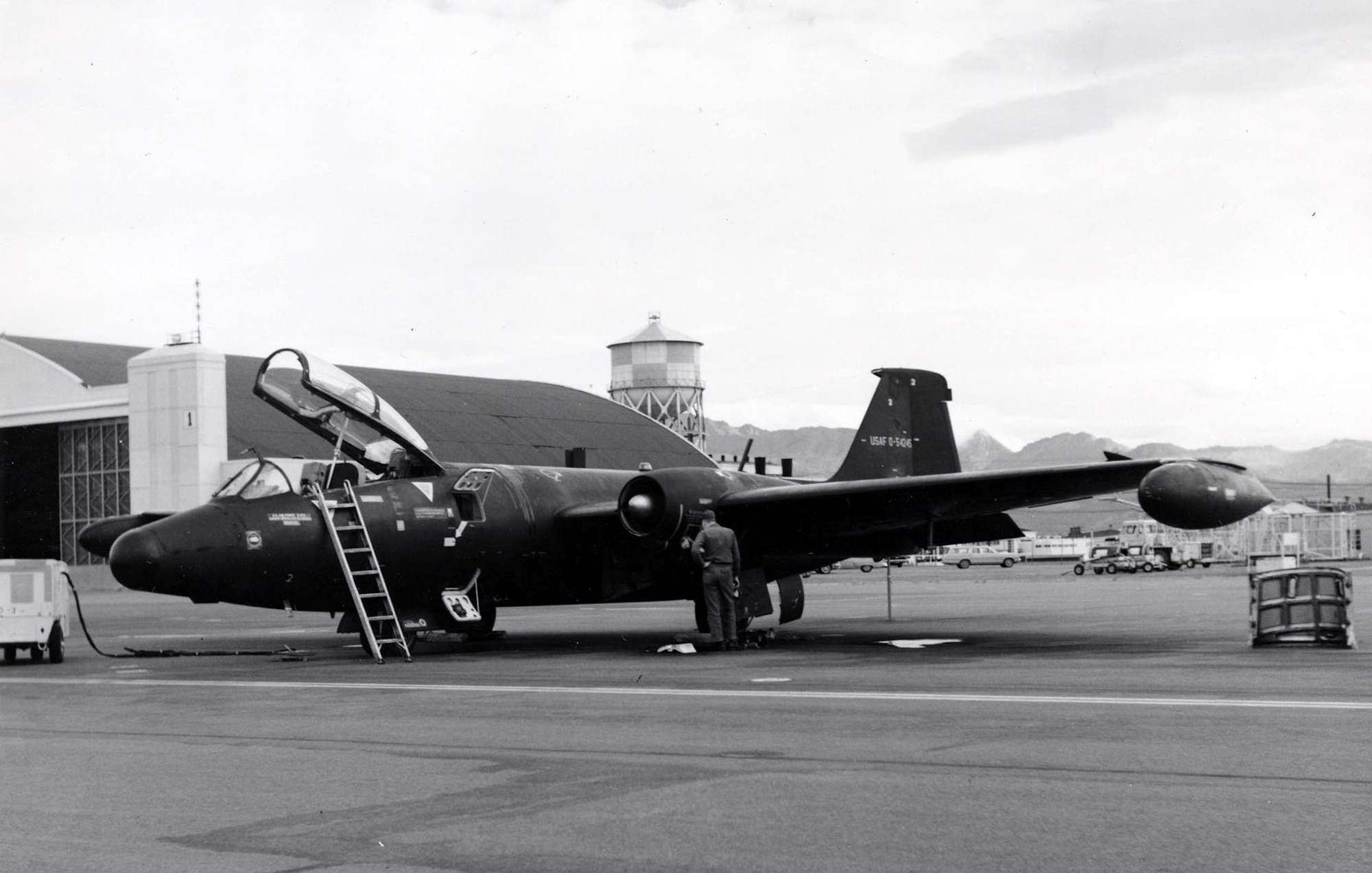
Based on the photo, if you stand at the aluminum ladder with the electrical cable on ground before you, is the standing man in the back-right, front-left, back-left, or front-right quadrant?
back-right

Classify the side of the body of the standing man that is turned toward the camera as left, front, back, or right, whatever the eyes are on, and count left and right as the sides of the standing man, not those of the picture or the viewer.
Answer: back

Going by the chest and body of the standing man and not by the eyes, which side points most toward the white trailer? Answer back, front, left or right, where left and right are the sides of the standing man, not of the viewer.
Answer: left

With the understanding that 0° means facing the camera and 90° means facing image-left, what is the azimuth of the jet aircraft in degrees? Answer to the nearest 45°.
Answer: approximately 45°

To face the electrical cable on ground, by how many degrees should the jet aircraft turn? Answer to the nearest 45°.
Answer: approximately 45° to its right
